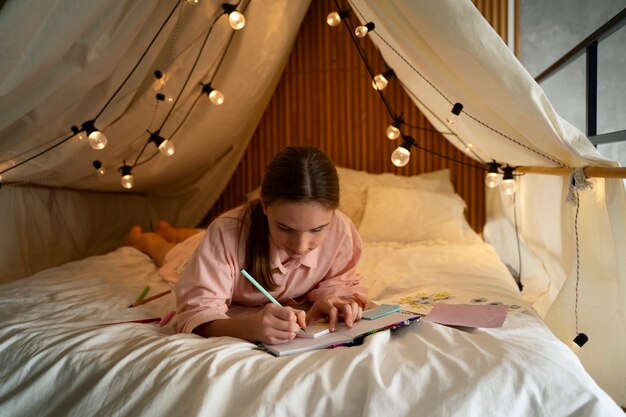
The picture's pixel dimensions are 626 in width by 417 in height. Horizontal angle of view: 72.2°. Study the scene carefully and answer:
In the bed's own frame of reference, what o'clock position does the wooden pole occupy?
The wooden pole is roughly at 8 o'clock from the bed.

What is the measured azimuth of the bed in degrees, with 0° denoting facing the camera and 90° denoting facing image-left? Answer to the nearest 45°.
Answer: approximately 0°
